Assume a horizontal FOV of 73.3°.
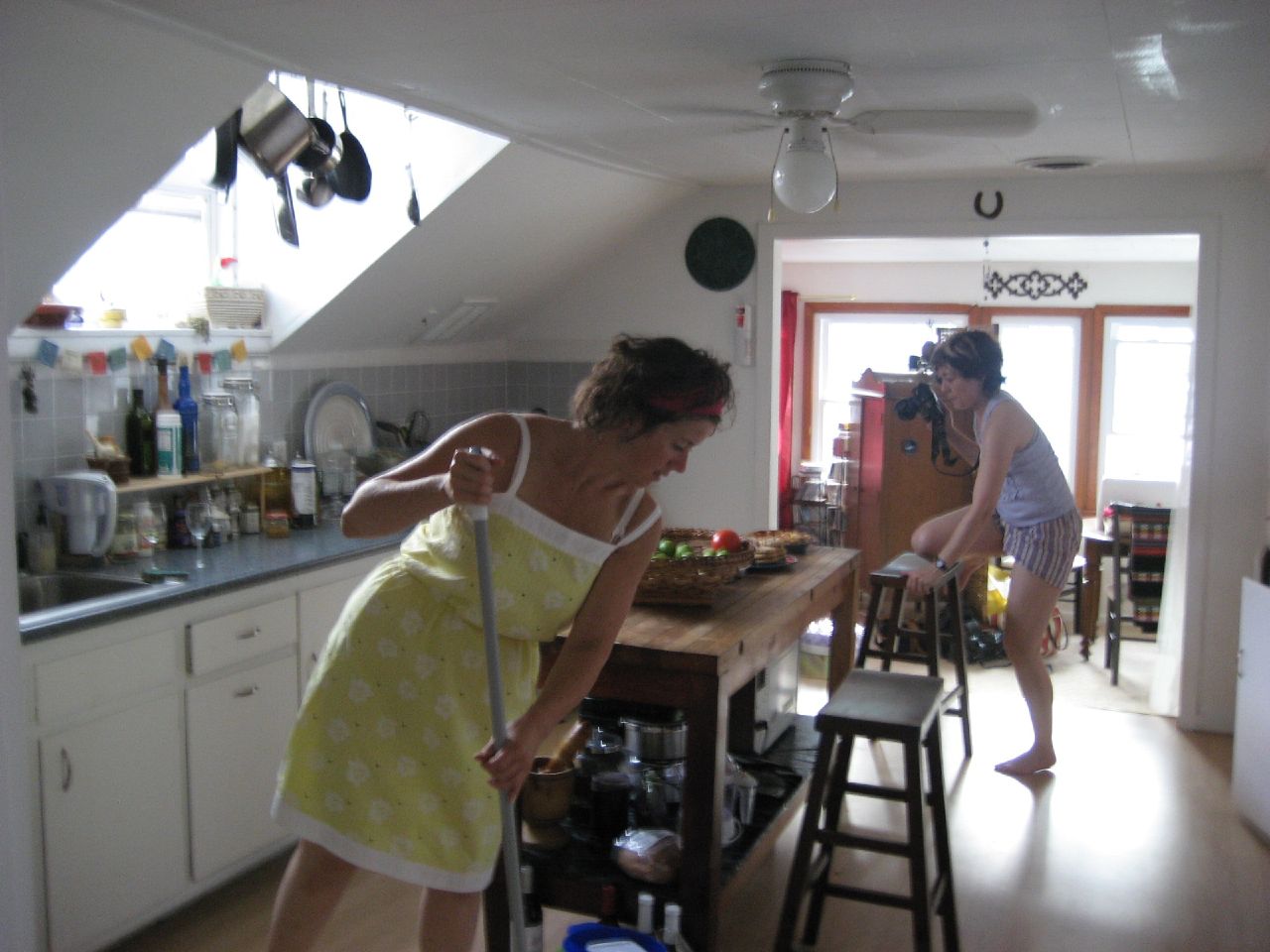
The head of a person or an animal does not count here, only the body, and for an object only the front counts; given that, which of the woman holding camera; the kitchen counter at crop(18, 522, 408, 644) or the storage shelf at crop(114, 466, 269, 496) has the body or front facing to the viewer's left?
the woman holding camera

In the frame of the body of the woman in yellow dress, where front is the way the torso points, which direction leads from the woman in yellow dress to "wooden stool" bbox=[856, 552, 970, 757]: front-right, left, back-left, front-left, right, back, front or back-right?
left

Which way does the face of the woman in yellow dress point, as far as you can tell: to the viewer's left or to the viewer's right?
to the viewer's right

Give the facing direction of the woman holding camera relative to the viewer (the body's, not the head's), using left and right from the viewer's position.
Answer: facing to the left of the viewer

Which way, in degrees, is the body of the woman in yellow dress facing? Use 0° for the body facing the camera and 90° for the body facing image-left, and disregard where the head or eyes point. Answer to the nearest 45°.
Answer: approximately 315°

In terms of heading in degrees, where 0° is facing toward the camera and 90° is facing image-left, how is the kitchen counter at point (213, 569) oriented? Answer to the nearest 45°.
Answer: approximately 315°

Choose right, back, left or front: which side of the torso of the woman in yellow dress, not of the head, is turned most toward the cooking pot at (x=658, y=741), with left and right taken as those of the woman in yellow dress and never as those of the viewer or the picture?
left

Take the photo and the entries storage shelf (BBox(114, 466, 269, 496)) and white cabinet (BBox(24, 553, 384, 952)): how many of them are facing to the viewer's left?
0

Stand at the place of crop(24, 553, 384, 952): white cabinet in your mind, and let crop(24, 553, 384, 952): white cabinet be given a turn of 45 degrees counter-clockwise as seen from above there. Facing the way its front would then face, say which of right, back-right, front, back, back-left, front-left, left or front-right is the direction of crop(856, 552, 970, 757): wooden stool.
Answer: front

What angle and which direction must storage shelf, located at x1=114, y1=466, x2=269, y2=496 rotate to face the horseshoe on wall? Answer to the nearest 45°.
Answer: approximately 45° to its left

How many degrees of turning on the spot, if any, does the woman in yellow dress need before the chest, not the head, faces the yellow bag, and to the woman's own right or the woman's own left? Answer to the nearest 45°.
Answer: approximately 90° to the woman's own left
